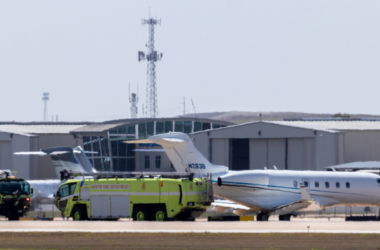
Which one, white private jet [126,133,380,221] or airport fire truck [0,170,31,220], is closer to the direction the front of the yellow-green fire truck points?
the airport fire truck

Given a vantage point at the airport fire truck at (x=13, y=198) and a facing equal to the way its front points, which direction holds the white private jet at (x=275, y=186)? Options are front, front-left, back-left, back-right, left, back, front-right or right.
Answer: left

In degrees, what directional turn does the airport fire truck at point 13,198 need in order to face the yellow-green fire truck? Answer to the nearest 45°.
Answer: approximately 45° to its left

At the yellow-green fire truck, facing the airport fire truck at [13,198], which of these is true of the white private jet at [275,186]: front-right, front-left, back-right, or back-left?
back-right

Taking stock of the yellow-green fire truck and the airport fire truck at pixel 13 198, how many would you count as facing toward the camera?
1

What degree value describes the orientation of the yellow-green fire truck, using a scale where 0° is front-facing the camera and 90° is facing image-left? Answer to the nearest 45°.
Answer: approximately 90°

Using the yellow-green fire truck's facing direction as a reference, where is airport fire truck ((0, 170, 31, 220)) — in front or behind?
in front

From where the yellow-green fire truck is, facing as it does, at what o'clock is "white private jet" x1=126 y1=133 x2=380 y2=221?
The white private jet is roughly at 5 o'clock from the yellow-green fire truck.

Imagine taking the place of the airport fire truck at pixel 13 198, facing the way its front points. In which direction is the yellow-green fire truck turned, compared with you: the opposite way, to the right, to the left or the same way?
to the right
